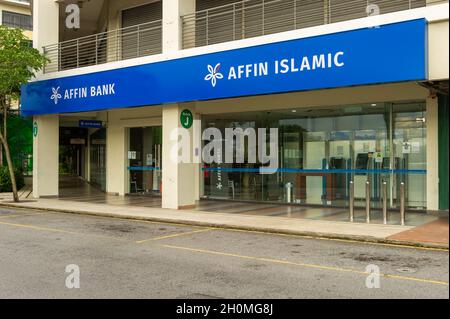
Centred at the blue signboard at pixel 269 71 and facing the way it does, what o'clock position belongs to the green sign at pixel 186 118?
The green sign is roughly at 3 o'clock from the blue signboard.

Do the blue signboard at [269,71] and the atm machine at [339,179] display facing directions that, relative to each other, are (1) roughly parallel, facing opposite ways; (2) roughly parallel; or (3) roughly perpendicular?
roughly parallel

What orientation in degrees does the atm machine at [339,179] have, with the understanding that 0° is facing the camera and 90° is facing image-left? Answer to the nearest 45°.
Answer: approximately 45°

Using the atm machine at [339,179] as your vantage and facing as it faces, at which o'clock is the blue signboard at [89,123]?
The blue signboard is roughly at 2 o'clock from the atm machine.

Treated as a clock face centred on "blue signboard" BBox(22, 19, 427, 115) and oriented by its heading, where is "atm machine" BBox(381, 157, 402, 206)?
The atm machine is roughly at 7 o'clock from the blue signboard.

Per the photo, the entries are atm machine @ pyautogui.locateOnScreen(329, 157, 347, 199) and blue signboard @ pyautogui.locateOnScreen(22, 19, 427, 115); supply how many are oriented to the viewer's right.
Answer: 0

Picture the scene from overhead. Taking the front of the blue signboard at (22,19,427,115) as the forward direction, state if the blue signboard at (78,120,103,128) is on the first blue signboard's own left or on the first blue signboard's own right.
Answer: on the first blue signboard's own right

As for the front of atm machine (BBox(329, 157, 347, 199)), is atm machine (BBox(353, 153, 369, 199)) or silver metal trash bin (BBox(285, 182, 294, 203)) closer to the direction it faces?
the silver metal trash bin

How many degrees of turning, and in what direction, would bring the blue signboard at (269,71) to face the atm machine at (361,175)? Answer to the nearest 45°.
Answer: approximately 180°

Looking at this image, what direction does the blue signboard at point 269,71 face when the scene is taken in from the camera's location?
facing the viewer and to the left of the viewer

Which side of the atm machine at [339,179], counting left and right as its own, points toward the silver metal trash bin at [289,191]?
right

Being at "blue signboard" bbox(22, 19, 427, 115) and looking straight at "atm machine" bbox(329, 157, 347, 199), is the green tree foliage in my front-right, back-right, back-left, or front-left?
back-left

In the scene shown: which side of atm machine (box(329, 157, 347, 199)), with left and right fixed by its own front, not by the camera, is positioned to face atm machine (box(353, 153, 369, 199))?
left

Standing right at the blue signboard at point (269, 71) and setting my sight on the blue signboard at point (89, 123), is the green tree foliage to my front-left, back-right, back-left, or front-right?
front-left

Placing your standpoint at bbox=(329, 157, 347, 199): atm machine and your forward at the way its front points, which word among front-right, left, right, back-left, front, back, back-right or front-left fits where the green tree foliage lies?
front-right
